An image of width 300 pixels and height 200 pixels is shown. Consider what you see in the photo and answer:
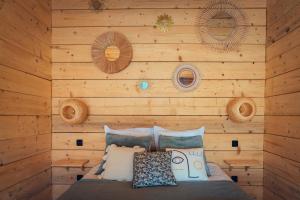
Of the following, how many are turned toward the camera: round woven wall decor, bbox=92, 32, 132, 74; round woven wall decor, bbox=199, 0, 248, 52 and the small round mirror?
3

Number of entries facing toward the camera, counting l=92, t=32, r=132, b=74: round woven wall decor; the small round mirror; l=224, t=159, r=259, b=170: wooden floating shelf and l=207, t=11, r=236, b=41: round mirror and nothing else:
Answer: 4

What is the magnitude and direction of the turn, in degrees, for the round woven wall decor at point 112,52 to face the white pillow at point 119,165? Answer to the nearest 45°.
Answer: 0° — it already faces it

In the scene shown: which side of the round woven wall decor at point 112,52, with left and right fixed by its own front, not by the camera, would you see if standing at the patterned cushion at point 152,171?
front

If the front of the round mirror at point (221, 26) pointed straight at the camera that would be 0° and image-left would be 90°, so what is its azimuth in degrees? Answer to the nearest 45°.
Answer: approximately 0°

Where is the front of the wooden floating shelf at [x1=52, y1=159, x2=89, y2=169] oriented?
toward the camera

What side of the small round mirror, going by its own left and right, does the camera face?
front

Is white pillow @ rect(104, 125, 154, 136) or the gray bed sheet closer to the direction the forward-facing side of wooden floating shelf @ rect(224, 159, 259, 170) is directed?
the gray bed sheet

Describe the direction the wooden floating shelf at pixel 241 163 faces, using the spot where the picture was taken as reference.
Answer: facing the viewer

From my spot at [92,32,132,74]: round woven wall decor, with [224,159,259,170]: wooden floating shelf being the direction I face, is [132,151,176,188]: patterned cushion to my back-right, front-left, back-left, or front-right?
front-right

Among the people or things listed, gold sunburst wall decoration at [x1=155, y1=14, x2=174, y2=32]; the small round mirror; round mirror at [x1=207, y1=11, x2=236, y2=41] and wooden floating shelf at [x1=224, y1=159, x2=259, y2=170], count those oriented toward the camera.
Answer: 4
